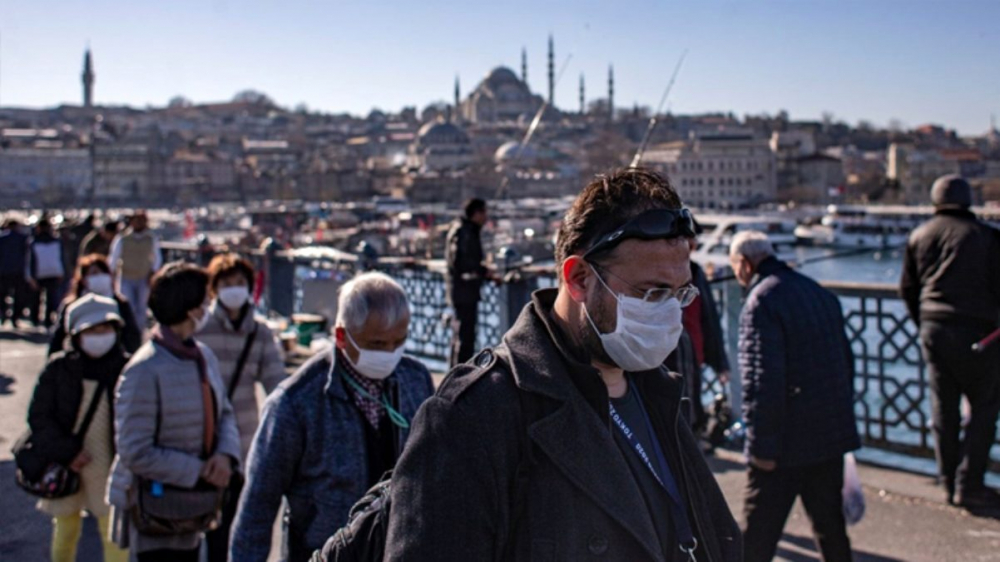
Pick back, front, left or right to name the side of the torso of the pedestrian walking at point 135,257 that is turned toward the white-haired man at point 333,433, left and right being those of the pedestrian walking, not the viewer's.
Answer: front

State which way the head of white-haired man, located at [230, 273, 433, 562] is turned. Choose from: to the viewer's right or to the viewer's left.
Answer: to the viewer's right

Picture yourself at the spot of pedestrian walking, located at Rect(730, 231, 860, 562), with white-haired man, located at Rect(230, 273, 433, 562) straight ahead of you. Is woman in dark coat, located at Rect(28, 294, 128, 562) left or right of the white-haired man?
right

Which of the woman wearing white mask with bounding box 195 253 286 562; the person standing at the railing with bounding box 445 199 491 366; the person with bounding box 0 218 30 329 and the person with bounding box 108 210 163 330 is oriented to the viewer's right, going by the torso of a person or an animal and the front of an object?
the person standing at the railing with bounding box 445 199 491 366

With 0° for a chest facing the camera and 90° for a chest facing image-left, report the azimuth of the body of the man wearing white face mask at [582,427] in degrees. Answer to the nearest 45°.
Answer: approximately 315°

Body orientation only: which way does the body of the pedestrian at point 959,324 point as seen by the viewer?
away from the camera

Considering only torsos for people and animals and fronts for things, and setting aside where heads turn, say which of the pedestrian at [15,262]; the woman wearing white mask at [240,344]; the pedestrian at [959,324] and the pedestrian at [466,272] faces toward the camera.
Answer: the woman wearing white mask

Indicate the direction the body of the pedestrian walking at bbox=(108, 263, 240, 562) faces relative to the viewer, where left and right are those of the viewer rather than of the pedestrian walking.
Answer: facing the viewer and to the right of the viewer

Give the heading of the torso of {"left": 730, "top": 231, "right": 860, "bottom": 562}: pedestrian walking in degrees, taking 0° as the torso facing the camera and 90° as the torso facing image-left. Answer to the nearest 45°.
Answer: approximately 135°

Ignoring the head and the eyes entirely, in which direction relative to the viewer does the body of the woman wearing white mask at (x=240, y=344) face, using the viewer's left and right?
facing the viewer
